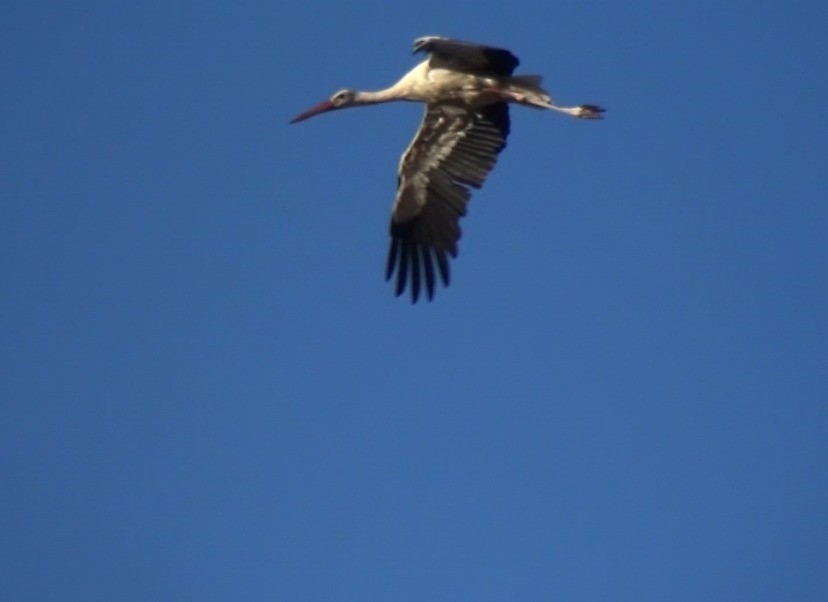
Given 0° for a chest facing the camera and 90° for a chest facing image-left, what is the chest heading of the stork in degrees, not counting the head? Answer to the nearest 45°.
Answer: approximately 90°
